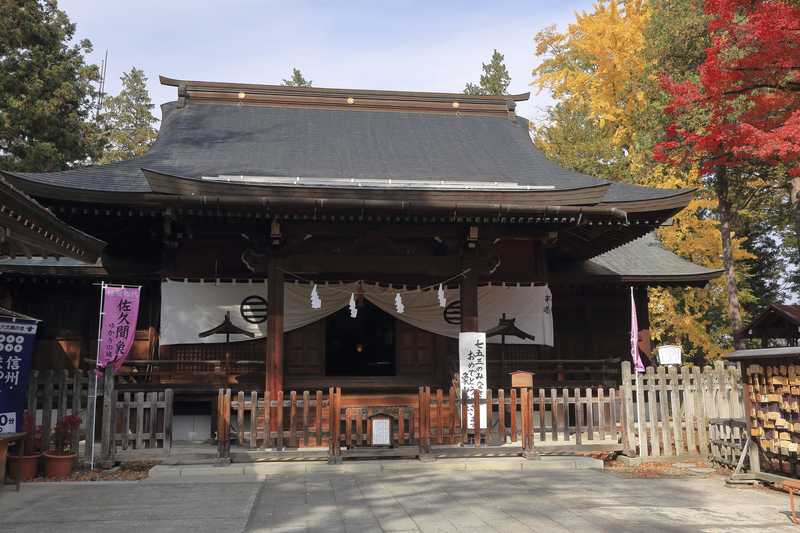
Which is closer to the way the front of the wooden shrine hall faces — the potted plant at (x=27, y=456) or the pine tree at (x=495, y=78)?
the potted plant

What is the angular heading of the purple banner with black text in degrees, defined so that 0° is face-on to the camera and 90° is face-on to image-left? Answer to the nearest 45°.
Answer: approximately 0°

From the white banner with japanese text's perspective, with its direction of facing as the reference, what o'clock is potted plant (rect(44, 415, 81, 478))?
The potted plant is roughly at 2 o'clock from the white banner with japanese text.

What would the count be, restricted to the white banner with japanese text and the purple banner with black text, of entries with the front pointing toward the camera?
2

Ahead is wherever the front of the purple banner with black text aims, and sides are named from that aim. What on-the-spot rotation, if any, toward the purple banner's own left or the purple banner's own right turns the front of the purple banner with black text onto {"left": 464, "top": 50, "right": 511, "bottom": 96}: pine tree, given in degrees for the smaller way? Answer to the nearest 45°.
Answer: approximately 135° to the purple banner's own left

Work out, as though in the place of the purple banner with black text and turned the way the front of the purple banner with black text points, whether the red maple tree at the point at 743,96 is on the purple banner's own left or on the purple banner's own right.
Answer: on the purple banner's own left

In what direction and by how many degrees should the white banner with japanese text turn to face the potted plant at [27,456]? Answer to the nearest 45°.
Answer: approximately 45° to its right

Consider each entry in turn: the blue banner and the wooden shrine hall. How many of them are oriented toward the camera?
2

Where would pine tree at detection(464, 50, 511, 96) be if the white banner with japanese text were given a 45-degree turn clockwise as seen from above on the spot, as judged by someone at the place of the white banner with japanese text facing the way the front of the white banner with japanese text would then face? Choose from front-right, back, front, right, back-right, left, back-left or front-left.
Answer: back-right

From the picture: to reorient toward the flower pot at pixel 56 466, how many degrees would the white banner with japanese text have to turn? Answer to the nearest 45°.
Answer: approximately 45° to its right
